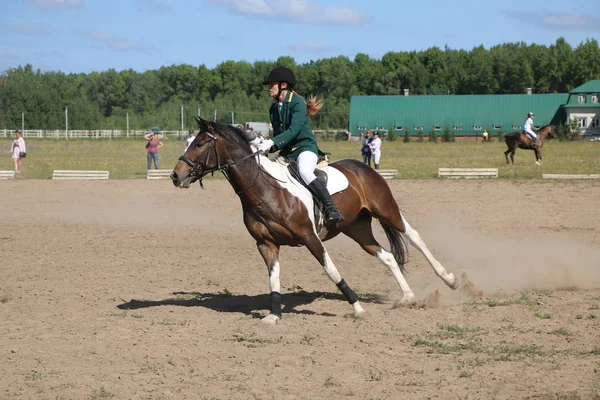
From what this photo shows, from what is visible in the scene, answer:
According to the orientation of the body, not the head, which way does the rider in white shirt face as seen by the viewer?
to the viewer's right

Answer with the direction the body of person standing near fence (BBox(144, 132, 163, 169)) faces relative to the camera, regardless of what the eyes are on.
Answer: toward the camera

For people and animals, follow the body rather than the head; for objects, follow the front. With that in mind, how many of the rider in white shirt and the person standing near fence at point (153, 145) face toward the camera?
1

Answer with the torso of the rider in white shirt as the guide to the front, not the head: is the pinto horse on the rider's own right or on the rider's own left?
on the rider's own right

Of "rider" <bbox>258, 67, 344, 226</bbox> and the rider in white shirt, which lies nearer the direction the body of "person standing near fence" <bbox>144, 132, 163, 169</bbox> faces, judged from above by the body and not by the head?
the rider

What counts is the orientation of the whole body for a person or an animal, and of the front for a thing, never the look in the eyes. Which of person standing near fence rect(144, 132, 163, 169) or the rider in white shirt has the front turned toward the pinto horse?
the person standing near fence

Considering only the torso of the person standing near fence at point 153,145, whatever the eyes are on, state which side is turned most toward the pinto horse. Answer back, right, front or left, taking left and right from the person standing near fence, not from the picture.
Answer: front

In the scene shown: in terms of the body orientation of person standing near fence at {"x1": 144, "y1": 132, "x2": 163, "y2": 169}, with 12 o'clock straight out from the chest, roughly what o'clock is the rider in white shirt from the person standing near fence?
The rider in white shirt is roughly at 9 o'clock from the person standing near fence.

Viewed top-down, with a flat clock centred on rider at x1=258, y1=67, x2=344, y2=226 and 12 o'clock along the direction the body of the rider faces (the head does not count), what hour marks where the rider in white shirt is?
The rider in white shirt is roughly at 5 o'clock from the rider.

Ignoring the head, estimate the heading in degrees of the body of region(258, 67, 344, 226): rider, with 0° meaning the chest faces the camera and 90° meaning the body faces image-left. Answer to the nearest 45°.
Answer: approximately 45°

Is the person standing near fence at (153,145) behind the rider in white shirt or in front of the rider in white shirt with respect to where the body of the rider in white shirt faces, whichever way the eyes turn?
behind

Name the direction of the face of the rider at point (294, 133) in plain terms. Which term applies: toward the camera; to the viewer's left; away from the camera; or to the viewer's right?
to the viewer's left

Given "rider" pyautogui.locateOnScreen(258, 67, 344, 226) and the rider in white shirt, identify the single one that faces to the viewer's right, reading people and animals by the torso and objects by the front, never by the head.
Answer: the rider in white shirt

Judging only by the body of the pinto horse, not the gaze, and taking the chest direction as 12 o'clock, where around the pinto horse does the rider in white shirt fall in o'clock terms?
The rider in white shirt is roughly at 5 o'clock from the pinto horse.

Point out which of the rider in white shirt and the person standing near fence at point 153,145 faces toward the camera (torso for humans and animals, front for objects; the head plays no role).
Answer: the person standing near fence

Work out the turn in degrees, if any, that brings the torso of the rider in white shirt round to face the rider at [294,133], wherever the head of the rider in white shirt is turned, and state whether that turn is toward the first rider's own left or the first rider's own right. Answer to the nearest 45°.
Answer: approximately 90° to the first rider's own right

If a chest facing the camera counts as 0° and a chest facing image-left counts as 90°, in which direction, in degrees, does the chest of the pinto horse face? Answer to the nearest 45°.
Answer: approximately 45°
